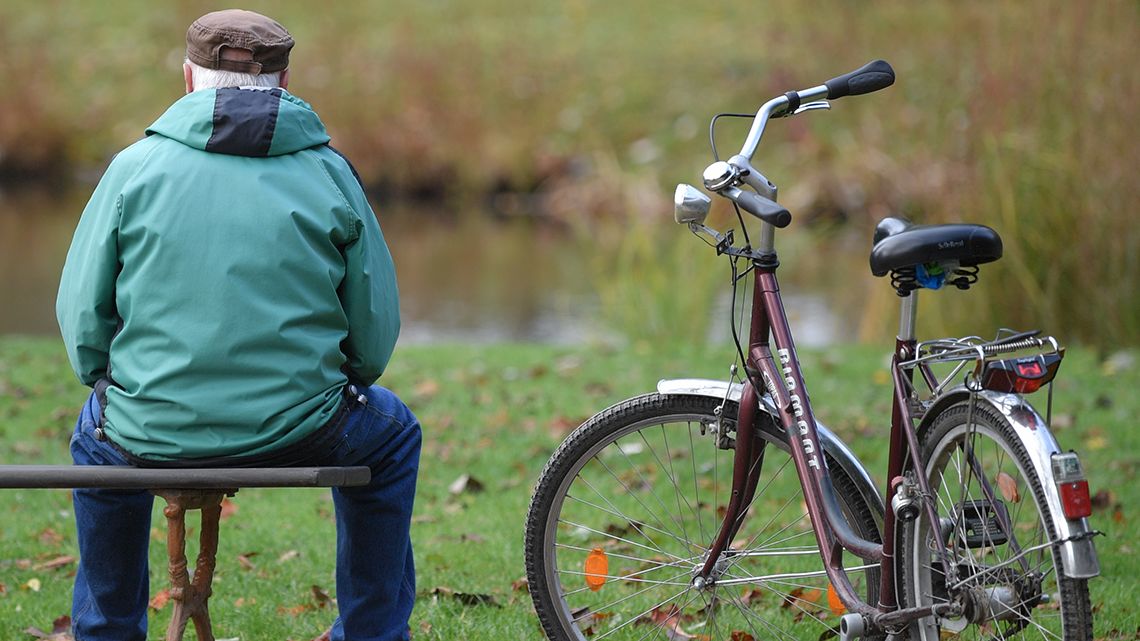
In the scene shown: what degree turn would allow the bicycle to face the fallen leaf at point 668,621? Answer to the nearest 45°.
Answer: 0° — it already faces it

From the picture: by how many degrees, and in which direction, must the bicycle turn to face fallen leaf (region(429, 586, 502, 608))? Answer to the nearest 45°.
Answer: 0° — it already faces it

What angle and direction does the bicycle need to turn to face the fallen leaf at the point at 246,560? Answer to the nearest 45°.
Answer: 0° — it already faces it

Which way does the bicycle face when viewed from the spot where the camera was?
facing away from the viewer and to the left of the viewer
